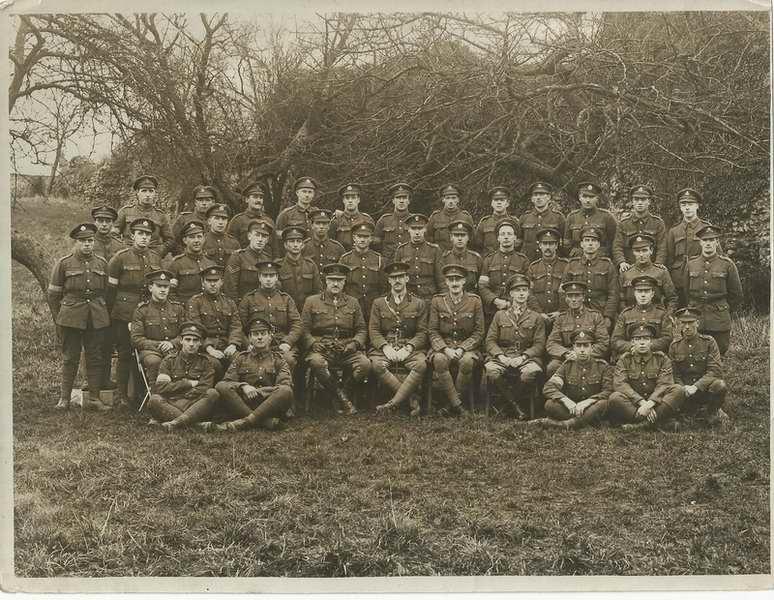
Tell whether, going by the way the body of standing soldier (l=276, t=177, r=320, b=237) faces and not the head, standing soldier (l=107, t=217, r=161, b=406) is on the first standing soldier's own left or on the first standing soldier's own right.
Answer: on the first standing soldier's own right

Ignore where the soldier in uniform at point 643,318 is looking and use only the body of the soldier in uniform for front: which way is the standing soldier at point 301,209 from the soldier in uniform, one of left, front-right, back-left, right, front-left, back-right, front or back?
right

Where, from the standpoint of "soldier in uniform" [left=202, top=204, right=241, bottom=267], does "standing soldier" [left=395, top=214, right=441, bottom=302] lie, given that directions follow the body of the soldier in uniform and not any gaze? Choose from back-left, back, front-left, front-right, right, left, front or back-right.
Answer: left

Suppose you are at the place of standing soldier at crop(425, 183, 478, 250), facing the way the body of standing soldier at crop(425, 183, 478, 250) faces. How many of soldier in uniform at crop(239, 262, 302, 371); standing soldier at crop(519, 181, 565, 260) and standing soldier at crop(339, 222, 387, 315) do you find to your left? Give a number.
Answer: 1

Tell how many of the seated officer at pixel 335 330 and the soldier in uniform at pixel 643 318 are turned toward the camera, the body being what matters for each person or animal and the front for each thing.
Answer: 2

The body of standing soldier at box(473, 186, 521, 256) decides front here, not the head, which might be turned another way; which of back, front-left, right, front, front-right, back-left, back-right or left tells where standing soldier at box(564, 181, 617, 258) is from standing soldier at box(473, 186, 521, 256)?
left

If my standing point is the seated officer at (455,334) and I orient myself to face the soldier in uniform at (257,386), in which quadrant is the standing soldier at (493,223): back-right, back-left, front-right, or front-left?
back-right
